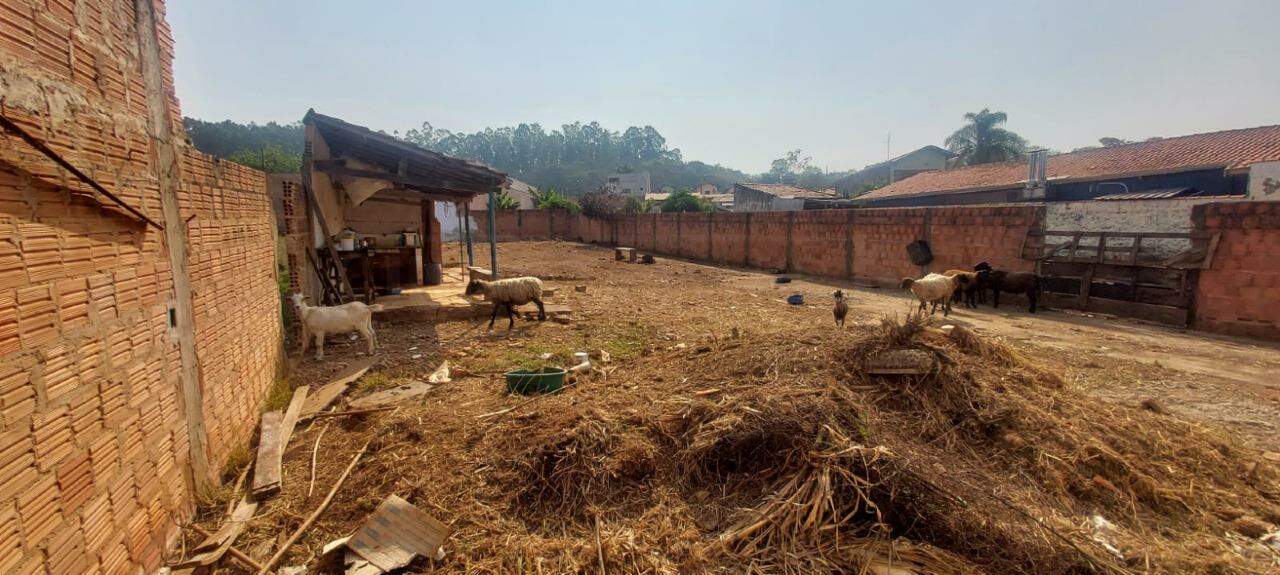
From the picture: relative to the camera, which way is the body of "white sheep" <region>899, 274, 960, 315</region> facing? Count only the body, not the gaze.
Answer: to the viewer's left

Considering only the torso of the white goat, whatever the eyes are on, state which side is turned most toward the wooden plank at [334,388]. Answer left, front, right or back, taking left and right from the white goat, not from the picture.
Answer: left

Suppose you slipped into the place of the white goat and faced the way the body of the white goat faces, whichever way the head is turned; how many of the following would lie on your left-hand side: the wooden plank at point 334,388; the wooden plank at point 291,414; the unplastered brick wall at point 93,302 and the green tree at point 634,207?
3

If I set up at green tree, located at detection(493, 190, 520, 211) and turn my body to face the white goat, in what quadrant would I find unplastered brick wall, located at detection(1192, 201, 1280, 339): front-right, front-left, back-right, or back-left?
front-left

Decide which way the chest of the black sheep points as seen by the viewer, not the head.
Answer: to the viewer's left

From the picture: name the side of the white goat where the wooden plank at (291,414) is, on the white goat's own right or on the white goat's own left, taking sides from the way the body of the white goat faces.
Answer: on the white goat's own left

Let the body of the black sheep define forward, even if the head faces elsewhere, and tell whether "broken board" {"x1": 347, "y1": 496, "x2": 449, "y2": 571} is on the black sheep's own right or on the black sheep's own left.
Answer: on the black sheep's own left

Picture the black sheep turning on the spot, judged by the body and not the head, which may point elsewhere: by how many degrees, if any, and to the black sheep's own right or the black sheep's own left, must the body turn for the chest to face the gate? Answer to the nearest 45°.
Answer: approximately 180°

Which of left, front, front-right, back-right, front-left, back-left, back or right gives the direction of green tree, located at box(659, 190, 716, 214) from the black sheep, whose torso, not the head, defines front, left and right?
front-right

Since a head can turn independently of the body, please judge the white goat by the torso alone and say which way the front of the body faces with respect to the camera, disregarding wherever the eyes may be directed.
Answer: to the viewer's left

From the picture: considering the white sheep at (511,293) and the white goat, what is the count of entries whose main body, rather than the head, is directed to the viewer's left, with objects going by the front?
2

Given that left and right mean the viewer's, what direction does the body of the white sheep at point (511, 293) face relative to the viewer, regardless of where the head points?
facing to the left of the viewer
